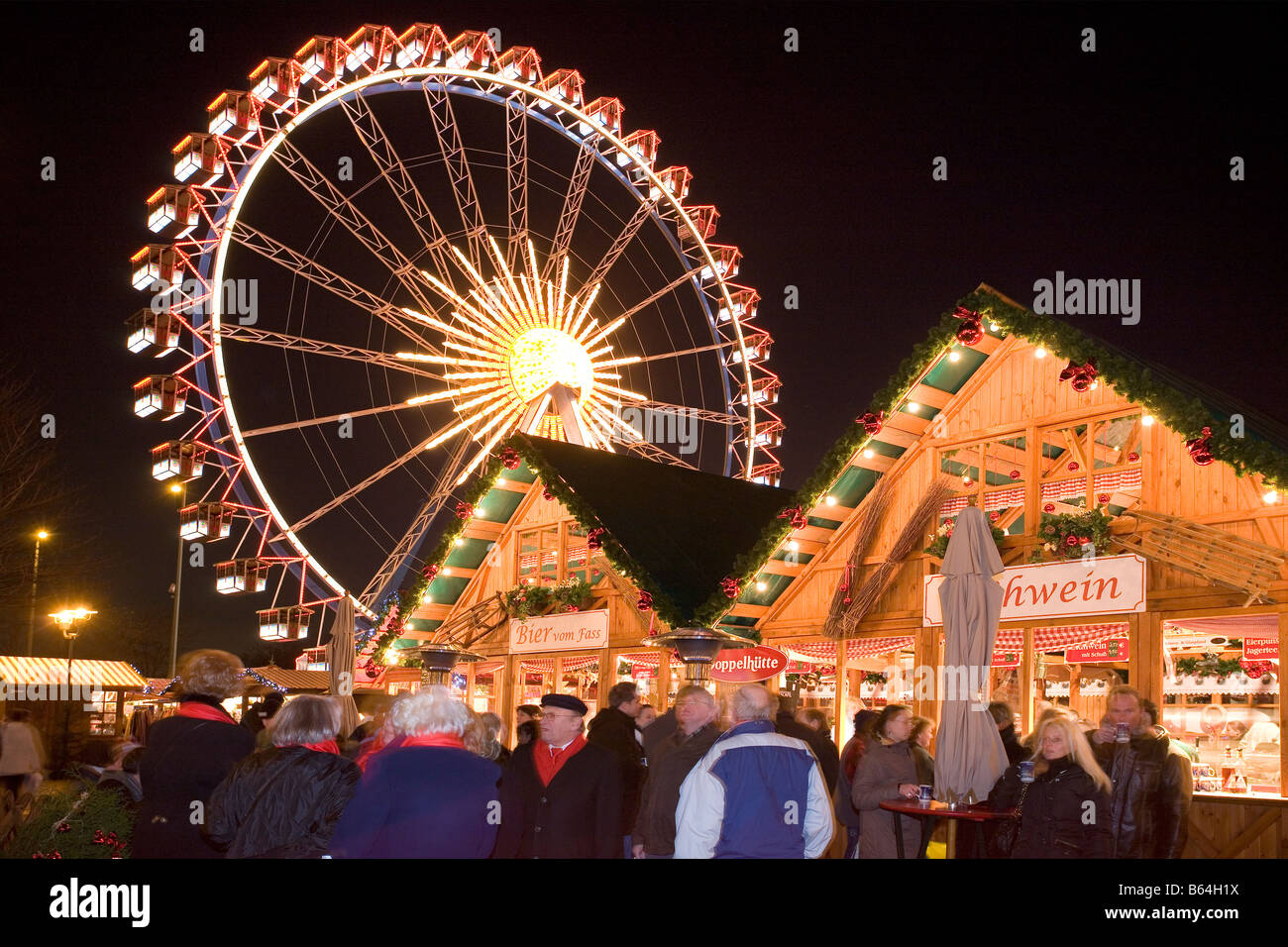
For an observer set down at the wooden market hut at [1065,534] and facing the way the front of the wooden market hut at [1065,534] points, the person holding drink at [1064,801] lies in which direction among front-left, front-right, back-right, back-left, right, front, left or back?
front-left

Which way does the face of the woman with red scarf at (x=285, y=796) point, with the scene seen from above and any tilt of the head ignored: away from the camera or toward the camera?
away from the camera

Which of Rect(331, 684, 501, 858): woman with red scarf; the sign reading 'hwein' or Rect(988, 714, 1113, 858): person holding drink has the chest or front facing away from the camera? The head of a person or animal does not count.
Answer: the woman with red scarf

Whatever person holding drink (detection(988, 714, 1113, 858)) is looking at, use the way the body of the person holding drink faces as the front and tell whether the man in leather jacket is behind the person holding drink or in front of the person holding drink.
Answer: behind

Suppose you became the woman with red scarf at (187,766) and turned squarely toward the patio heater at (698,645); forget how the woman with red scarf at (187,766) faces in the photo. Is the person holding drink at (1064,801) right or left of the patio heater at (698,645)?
right

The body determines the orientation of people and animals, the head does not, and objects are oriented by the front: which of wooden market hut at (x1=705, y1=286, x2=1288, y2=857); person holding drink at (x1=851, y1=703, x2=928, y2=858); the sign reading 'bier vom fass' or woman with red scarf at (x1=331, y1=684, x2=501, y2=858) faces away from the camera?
the woman with red scarf

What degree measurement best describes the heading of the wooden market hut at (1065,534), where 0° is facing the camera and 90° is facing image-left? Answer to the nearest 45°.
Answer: approximately 45°

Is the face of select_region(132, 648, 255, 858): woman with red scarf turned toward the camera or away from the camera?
away from the camera

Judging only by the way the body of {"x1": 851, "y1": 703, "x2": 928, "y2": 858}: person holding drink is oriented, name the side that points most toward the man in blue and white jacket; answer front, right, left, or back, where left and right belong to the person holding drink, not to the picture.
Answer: right

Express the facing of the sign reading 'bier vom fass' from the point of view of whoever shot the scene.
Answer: facing the viewer and to the left of the viewer

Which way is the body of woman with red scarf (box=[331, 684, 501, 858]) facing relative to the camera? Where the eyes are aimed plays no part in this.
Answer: away from the camera

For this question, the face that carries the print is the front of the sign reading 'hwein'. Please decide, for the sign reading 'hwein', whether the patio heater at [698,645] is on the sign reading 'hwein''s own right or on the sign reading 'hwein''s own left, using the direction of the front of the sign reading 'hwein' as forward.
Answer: on the sign reading 'hwein''s own right

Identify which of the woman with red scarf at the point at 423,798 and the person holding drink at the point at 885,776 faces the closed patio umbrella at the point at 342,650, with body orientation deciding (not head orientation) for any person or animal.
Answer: the woman with red scarf
